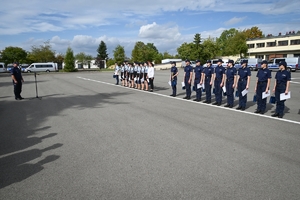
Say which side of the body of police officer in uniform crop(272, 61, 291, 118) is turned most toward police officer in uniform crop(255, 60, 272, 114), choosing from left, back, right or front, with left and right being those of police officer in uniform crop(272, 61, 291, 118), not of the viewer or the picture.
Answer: right

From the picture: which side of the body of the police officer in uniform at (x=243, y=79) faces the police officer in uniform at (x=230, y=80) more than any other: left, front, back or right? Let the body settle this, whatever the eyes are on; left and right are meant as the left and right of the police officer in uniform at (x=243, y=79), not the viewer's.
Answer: right

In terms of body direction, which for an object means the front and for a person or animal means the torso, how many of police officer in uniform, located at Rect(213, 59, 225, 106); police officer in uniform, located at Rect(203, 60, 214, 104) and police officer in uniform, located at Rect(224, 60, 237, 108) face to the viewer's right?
0

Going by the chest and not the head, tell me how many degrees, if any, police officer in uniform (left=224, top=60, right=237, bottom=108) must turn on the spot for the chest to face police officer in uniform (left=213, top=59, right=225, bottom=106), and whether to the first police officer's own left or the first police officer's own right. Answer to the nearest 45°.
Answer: approximately 90° to the first police officer's own right

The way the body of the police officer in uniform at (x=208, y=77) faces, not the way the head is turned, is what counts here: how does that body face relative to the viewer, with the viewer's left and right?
facing the viewer and to the left of the viewer

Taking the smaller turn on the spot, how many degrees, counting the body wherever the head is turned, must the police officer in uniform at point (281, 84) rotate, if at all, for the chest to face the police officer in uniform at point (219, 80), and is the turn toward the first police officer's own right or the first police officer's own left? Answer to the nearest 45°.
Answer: approximately 90° to the first police officer's own right

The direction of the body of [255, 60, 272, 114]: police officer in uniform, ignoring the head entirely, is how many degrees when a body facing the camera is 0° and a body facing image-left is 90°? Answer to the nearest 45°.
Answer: approximately 45°

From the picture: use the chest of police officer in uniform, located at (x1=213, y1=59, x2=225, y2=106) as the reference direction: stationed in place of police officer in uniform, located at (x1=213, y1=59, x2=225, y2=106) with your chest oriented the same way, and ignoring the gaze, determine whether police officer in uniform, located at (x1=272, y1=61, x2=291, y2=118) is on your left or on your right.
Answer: on your left

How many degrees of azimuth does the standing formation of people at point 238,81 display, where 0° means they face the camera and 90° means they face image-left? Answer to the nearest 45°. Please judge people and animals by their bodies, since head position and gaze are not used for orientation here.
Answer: approximately 45°

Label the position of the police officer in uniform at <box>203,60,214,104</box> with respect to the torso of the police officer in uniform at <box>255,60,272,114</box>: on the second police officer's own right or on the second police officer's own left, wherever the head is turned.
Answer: on the second police officer's own right

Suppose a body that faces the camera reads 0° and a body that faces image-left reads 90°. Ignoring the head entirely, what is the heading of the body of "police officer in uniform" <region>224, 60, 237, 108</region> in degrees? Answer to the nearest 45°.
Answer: approximately 45°

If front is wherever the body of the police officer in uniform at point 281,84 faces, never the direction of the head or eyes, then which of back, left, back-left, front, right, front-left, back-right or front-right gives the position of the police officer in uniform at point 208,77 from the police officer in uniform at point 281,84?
right
